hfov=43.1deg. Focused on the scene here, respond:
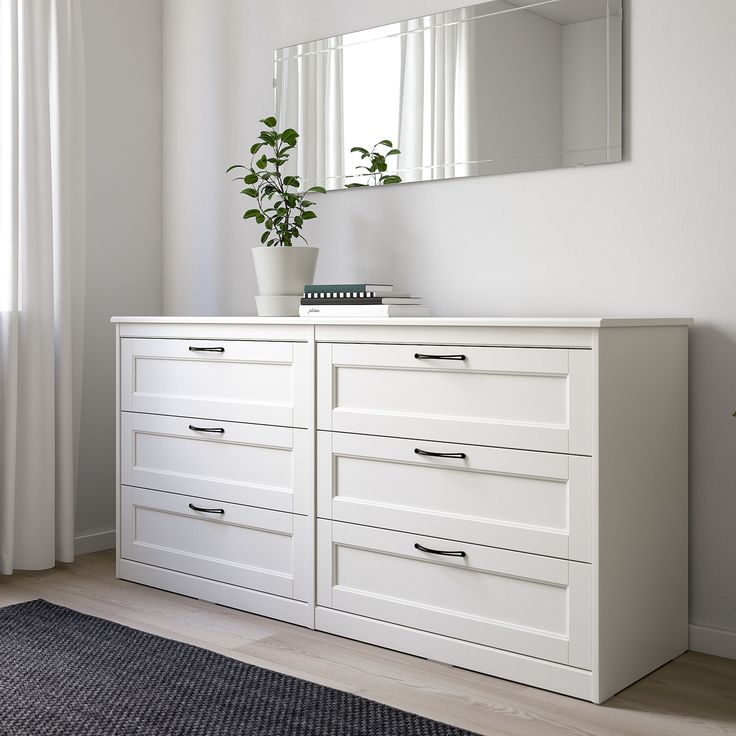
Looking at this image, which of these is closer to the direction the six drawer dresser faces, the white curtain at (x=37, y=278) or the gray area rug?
the gray area rug

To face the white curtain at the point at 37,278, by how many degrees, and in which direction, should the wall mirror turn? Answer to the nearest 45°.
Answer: approximately 45° to its right

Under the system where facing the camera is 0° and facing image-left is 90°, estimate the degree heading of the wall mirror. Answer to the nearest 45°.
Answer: approximately 45°

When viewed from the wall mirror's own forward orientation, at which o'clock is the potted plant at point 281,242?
The potted plant is roughly at 2 o'clock from the wall mirror.

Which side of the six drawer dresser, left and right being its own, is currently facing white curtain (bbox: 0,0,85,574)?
right

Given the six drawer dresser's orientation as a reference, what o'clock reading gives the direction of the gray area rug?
The gray area rug is roughly at 1 o'clock from the six drawer dresser.

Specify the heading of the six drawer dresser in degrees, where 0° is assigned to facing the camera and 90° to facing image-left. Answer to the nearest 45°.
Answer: approximately 45°

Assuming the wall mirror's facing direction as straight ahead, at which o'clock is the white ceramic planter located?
The white ceramic planter is roughly at 2 o'clock from the wall mirror.
